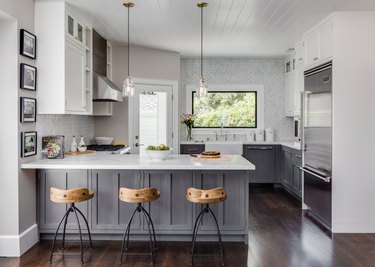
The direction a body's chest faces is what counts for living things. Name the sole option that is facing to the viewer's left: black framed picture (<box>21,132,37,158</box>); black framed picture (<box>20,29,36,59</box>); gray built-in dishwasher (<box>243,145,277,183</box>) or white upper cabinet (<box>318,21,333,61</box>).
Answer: the white upper cabinet

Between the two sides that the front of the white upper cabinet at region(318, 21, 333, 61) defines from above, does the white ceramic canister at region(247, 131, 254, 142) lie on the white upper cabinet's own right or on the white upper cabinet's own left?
on the white upper cabinet's own right

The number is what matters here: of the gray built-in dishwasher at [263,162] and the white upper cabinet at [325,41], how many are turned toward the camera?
1

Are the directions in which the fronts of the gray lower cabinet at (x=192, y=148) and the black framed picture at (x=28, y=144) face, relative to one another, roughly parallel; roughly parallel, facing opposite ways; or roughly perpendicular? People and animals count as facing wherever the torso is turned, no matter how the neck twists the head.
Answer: roughly perpendicular

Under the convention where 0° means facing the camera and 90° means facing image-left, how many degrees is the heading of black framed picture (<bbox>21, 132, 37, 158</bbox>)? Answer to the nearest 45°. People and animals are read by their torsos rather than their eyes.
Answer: approximately 315°

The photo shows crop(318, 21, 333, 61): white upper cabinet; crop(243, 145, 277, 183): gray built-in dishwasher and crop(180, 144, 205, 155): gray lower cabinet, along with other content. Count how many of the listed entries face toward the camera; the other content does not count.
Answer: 2

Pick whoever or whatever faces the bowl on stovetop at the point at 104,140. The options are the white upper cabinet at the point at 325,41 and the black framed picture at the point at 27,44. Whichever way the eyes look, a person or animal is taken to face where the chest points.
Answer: the white upper cabinet

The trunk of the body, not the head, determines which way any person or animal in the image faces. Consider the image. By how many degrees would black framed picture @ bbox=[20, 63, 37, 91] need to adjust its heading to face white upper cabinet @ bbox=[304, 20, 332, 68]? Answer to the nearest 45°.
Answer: approximately 45° to its left
